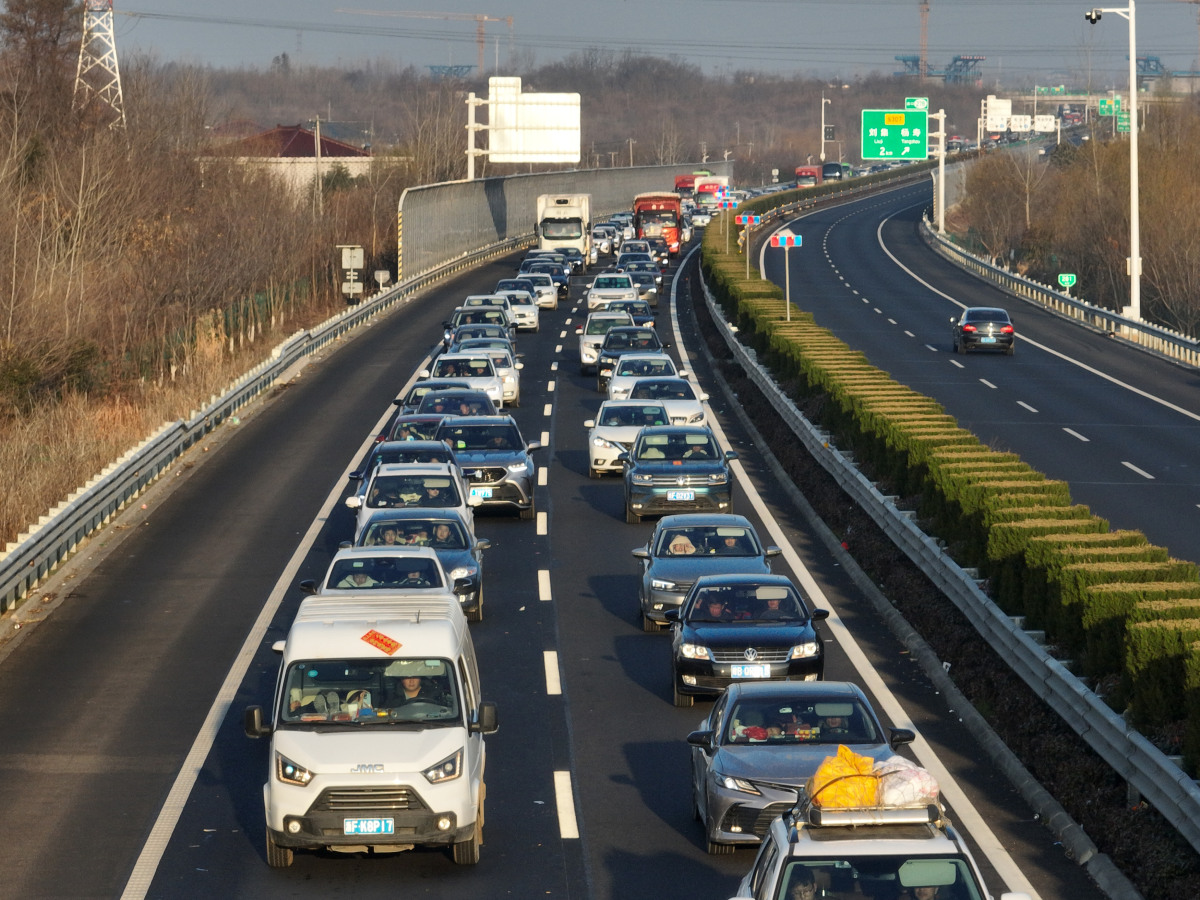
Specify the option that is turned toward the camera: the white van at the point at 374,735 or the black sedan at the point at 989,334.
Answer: the white van

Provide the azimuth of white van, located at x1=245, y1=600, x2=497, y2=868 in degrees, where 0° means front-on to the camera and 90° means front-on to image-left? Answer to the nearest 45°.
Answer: approximately 0°

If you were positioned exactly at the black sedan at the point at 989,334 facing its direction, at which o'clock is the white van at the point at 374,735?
The white van is roughly at 6 o'clock from the black sedan.

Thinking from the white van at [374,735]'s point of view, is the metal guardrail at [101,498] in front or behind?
behind

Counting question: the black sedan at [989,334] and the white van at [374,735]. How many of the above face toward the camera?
1

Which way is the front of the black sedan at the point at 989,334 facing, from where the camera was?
facing away from the viewer

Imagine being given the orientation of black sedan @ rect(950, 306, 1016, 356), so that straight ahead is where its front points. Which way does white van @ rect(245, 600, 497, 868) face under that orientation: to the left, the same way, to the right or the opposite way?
the opposite way
